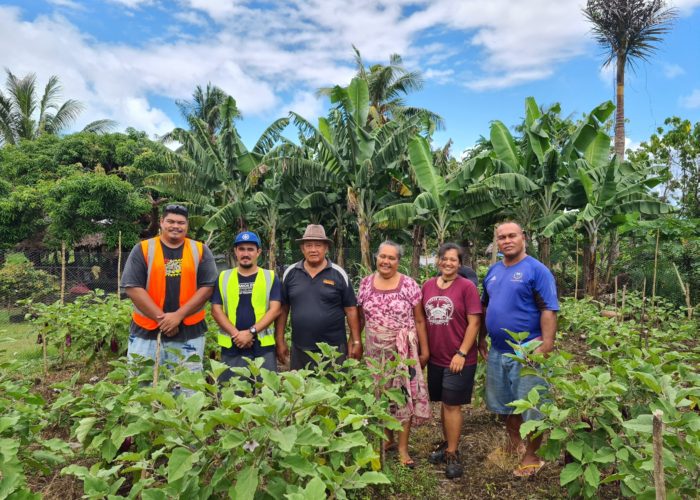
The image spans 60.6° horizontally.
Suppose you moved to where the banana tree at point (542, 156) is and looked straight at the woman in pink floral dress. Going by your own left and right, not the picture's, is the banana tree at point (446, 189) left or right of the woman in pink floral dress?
right

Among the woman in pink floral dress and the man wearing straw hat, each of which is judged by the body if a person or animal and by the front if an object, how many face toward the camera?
2

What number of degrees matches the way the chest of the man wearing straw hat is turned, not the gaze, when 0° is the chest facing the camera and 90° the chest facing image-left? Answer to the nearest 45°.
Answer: approximately 0°

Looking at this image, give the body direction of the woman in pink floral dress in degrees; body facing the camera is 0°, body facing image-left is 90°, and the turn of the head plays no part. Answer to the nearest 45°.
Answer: approximately 0°

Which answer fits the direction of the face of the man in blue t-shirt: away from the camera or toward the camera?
toward the camera

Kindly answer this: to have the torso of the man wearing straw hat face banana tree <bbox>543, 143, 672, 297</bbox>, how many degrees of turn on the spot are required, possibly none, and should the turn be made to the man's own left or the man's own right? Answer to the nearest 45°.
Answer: approximately 135° to the man's own left

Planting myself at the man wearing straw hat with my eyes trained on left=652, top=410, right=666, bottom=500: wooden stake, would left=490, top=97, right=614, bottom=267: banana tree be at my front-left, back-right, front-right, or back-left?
back-left

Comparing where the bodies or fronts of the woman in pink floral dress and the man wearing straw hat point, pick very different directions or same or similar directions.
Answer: same or similar directions

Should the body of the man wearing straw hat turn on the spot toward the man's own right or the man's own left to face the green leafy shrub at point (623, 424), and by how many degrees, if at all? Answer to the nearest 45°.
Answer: approximately 45° to the man's own left

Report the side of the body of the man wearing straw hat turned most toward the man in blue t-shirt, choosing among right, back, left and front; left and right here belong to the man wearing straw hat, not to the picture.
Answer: left

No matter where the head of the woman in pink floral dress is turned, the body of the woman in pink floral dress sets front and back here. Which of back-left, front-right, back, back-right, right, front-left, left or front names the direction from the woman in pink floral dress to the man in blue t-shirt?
left

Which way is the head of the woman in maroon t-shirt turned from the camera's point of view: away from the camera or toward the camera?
toward the camera

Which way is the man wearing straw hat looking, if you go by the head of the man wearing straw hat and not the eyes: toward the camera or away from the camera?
toward the camera
